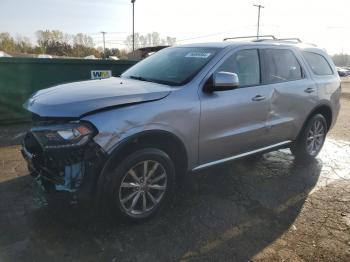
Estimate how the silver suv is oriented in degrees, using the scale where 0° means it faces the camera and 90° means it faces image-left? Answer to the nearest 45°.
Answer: approximately 45°
